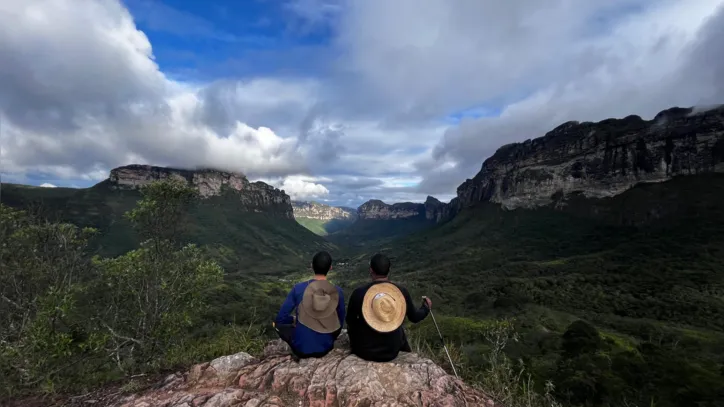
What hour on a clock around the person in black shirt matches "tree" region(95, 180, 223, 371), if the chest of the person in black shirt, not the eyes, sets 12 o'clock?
The tree is roughly at 10 o'clock from the person in black shirt.

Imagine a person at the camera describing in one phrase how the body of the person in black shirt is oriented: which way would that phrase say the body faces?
away from the camera

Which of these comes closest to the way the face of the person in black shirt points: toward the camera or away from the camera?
away from the camera

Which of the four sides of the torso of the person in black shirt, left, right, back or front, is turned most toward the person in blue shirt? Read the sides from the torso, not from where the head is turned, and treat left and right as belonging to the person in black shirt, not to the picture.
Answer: left

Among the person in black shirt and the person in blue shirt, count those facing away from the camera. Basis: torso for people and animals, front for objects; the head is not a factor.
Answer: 2

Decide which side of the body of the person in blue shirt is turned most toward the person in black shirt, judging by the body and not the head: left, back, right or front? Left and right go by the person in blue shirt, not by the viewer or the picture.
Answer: right

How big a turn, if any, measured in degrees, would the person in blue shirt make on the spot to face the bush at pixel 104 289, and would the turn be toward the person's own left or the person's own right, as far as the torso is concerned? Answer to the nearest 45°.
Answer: approximately 45° to the person's own left

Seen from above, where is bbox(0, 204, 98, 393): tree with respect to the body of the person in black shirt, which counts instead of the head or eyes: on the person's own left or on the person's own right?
on the person's own left

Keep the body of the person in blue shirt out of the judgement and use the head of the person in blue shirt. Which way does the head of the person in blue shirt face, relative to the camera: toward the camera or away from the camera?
away from the camera

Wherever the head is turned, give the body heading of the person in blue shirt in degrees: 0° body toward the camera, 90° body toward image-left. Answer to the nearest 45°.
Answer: approximately 180°
